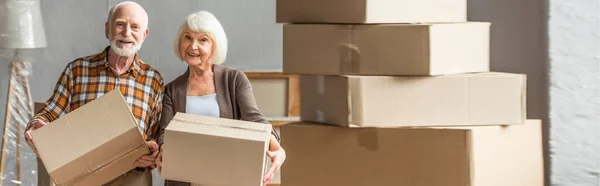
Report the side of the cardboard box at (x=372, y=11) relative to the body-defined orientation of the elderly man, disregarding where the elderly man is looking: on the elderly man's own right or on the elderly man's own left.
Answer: on the elderly man's own left

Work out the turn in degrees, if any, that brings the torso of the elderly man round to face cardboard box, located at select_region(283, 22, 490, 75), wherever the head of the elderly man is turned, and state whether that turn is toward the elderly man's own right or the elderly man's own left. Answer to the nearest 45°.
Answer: approximately 90° to the elderly man's own left

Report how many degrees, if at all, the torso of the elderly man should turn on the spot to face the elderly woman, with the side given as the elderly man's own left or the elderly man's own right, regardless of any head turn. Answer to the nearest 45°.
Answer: approximately 90° to the elderly man's own left

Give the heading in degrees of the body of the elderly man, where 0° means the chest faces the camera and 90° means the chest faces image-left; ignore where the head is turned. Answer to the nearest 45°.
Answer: approximately 0°

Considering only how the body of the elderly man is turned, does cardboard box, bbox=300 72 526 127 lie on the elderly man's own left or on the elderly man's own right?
on the elderly man's own left
